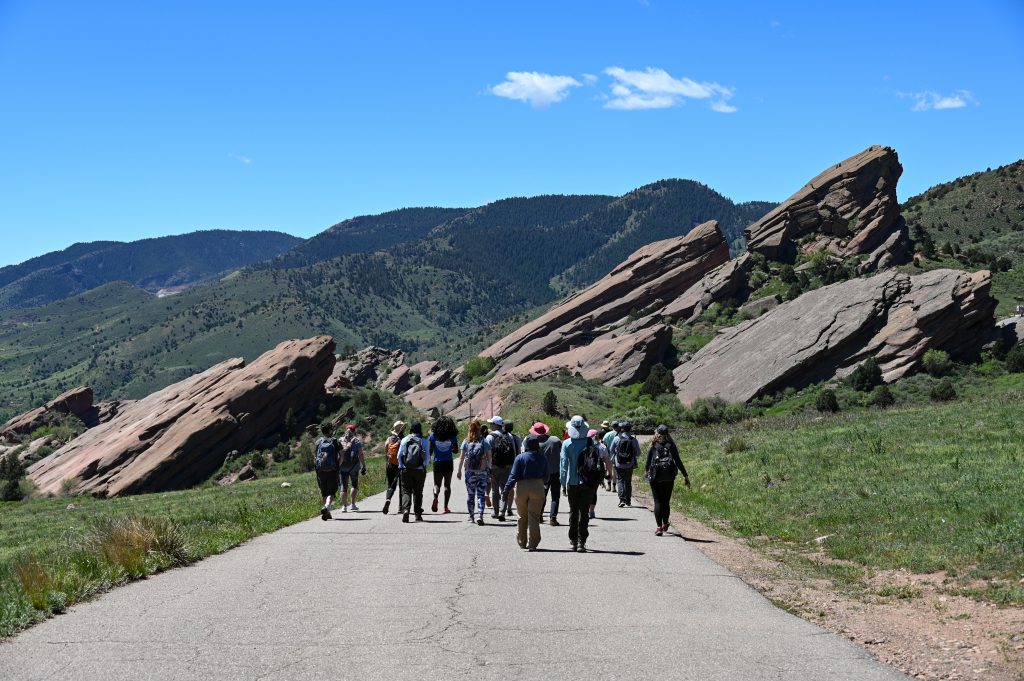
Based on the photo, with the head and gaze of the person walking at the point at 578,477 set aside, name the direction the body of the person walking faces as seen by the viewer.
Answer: away from the camera

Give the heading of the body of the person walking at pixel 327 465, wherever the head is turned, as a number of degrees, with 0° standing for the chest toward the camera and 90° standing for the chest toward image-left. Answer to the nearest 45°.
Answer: approximately 180°

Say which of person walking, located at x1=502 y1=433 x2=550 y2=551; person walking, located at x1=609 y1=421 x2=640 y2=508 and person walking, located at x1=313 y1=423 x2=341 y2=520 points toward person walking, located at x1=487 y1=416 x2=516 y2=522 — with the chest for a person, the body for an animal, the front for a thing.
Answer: person walking, located at x1=502 y1=433 x2=550 y2=551

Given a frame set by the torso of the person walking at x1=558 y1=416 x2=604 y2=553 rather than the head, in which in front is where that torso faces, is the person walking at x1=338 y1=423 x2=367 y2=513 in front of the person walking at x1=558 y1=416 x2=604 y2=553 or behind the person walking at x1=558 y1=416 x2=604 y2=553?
in front

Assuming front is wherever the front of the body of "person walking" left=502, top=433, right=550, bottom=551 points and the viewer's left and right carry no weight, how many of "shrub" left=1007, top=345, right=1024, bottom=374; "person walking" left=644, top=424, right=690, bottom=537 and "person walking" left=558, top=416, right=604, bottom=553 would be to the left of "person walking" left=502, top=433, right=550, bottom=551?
0

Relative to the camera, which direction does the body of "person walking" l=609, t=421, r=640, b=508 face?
away from the camera

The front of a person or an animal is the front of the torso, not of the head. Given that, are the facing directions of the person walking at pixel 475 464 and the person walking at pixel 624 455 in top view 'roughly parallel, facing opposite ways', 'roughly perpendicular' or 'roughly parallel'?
roughly parallel

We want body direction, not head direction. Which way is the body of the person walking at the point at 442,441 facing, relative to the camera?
away from the camera

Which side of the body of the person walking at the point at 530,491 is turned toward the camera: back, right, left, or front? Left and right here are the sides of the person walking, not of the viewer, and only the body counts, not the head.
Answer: back

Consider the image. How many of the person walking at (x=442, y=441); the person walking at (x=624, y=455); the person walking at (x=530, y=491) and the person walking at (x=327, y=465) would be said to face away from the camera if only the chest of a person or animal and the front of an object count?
4

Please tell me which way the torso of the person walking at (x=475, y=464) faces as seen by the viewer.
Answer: away from the camera

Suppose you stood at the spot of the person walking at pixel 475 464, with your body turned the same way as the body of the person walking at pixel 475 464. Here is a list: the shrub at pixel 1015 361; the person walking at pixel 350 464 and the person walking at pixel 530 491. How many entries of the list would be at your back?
1

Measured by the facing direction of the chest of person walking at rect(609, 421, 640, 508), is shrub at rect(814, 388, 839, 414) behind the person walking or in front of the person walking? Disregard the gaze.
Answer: in front

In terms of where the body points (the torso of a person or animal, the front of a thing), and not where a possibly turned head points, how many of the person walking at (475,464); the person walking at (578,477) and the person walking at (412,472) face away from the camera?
3

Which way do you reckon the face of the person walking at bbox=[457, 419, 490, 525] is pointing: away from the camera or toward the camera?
away from the camera

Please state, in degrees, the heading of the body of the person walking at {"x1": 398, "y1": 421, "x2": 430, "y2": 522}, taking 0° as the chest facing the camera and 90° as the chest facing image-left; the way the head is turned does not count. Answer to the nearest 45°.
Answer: approximately 180°

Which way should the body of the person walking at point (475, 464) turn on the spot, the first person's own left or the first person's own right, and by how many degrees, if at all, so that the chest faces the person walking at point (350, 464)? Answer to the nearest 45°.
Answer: approximately 45° to the first person's own left
